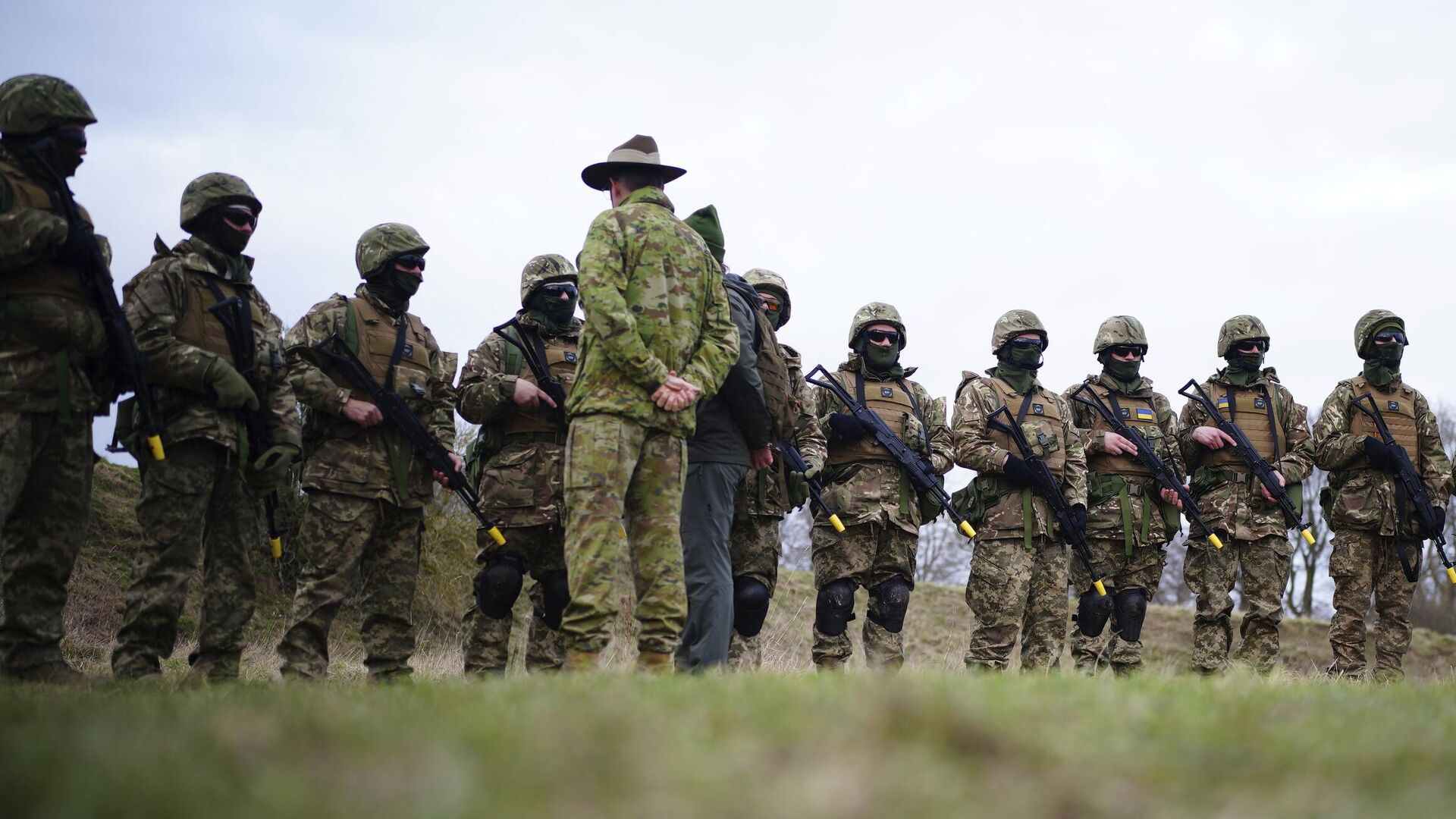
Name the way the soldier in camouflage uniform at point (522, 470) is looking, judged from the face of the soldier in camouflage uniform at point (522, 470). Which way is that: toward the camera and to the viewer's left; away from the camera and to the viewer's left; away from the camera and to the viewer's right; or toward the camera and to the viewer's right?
toward the camera and to the viewer's right

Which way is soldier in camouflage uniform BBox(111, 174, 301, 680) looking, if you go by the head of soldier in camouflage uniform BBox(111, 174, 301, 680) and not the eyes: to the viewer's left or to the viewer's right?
to the viewer's right

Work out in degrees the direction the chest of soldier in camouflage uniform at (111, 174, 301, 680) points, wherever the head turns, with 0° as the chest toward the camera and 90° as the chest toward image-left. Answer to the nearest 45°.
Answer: approximately 315°

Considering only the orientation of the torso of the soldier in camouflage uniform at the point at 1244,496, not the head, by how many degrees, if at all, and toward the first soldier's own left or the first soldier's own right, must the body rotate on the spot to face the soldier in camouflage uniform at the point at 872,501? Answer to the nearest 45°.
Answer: approximately 45° to the first soldier's own right

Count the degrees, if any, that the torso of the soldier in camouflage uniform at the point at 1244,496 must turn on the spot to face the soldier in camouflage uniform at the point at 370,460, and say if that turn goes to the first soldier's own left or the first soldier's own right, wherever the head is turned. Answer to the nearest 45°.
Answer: approximately 45° to the first soldier's own right

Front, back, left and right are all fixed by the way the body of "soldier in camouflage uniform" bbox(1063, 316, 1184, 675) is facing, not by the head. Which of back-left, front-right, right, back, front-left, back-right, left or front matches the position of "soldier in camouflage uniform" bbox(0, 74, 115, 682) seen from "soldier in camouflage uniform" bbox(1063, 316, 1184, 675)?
front-right
